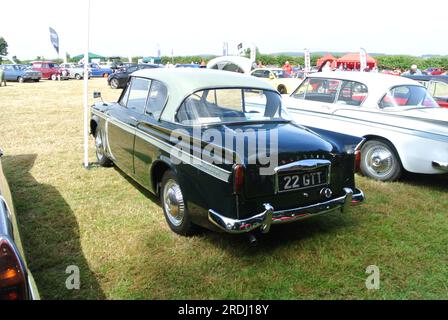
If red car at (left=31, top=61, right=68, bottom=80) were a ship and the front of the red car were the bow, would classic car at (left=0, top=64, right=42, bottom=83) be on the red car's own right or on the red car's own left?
on the red car's own right

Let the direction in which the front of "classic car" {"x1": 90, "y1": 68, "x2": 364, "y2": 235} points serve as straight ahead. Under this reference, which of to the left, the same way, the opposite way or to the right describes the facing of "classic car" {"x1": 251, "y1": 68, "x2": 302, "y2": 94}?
the opposite way

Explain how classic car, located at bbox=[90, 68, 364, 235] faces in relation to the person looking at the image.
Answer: facing away from the viewer and to the left of the viewer

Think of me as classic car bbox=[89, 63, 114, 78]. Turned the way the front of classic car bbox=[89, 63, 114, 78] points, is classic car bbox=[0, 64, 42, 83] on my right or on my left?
on my right

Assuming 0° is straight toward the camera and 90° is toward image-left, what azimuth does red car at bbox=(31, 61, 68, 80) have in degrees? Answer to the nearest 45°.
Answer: approximately 315°

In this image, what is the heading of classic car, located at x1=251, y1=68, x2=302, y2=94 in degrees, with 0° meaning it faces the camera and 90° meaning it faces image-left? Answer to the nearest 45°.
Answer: approximately 315°

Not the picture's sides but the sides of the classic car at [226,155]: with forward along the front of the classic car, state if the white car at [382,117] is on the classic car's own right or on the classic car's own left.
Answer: on the classic car's own right

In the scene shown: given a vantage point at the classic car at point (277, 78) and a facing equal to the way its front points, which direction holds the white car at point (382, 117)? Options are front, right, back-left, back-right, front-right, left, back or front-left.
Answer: front-right

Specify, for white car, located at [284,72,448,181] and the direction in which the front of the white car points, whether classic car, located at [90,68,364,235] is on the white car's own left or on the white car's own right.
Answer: on the white car's own left
